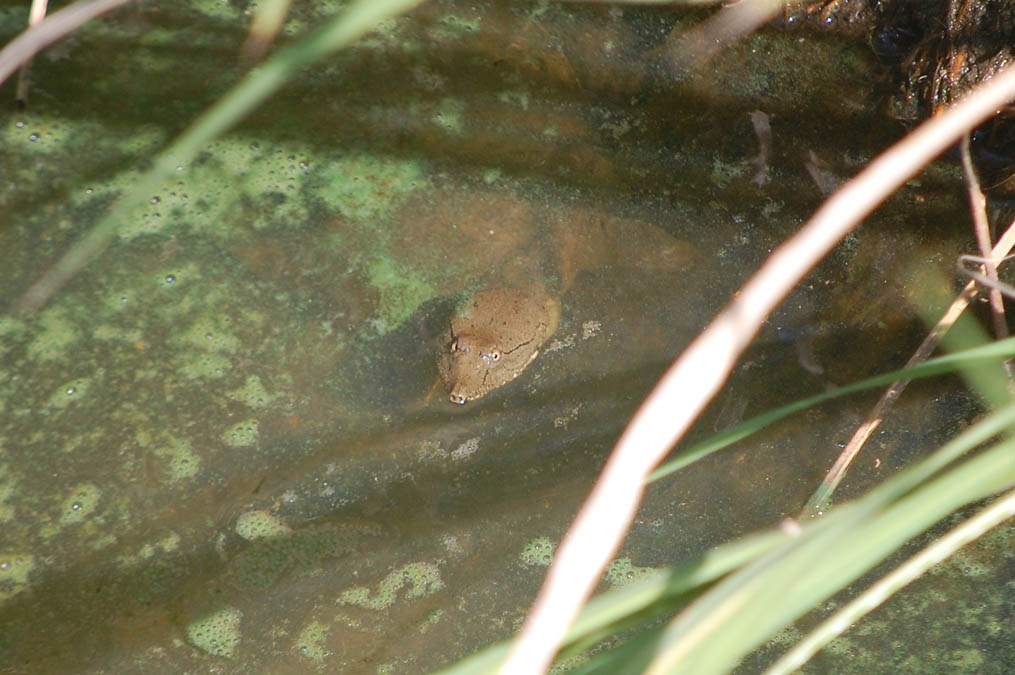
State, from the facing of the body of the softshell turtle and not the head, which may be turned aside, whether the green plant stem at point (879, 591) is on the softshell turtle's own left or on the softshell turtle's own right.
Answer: on the softshell turtle's own left

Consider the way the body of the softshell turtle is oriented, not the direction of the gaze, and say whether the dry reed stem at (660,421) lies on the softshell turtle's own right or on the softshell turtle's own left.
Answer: on the softshell turtle's own left

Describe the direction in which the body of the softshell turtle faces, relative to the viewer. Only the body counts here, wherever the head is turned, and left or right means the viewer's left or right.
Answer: facing the viewer and to the left of the viewer

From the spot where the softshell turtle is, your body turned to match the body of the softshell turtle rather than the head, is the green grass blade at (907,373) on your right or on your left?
on your left
